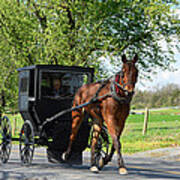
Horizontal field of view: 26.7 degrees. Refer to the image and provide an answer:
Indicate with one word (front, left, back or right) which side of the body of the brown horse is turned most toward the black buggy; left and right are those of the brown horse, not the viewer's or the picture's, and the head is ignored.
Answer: back

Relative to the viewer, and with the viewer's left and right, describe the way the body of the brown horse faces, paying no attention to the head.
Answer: facing the viewer and to the right of the viewer
